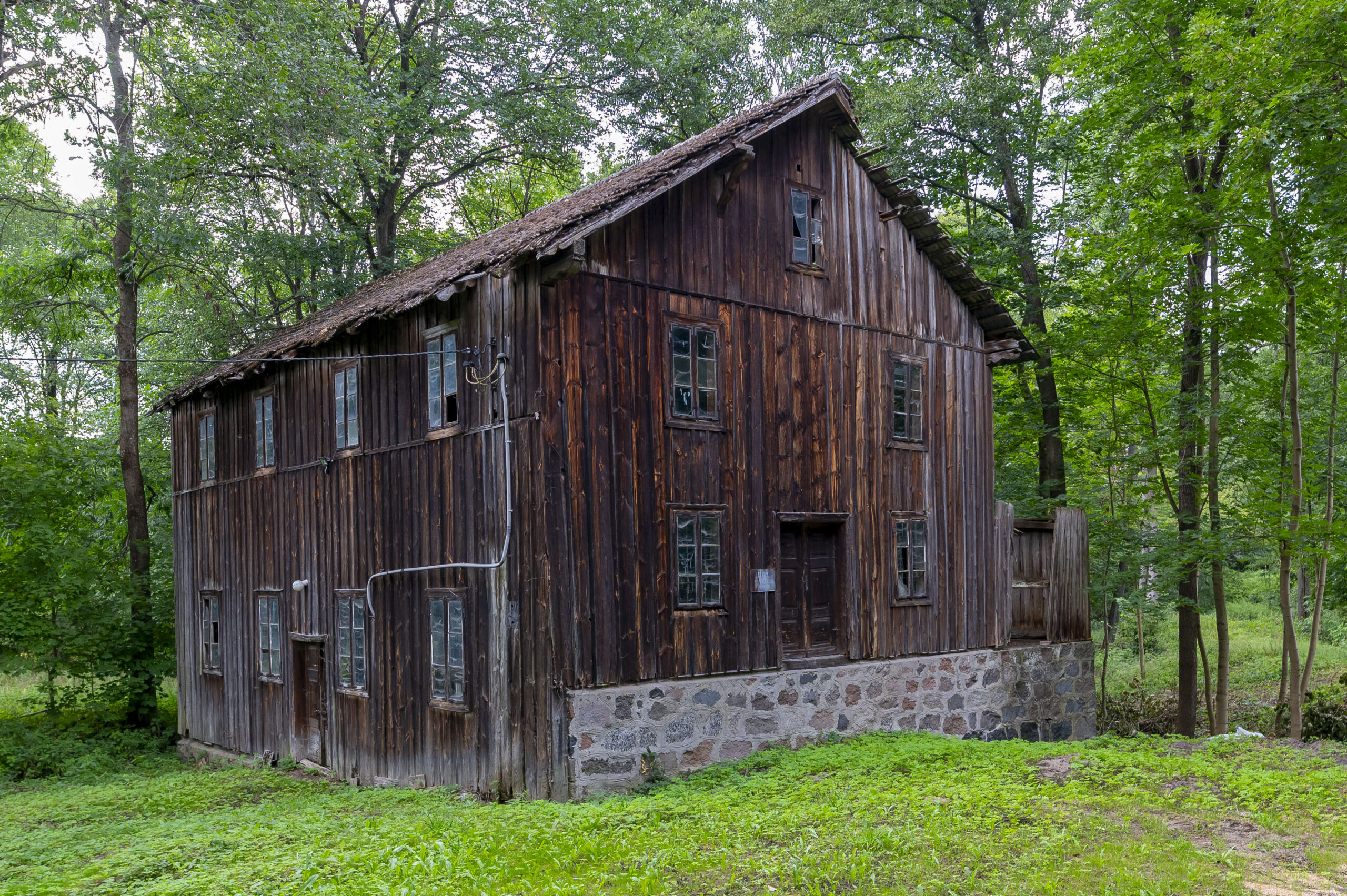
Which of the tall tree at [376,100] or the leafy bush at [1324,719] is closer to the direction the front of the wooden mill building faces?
the leafy bush

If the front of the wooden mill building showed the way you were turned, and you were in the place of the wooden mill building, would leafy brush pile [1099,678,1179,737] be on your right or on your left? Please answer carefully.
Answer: on your left

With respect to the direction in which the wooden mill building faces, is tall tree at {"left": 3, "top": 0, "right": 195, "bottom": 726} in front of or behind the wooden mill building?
behind

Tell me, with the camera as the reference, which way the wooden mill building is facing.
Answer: facing the viewer and to the right of the viewer

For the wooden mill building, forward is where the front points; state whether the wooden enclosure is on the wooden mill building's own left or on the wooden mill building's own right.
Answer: on the wooden mill building's own left

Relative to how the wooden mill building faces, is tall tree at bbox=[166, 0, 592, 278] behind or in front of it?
behind
